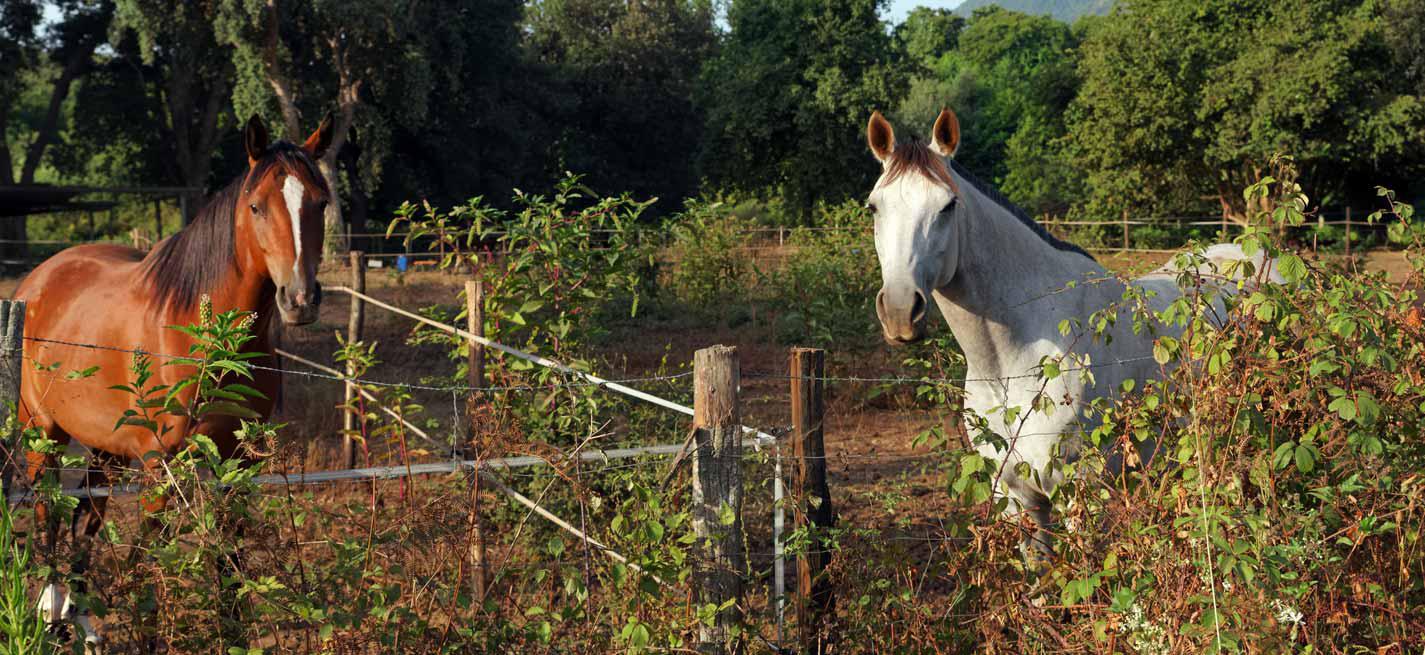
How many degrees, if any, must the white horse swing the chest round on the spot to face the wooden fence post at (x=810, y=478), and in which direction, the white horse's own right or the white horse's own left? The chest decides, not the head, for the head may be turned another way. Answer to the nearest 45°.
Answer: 0° — it already faces it

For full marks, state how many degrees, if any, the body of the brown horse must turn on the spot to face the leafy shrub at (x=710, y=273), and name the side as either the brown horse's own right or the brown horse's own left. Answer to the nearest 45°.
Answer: approximately 90° to the brown horse's own left

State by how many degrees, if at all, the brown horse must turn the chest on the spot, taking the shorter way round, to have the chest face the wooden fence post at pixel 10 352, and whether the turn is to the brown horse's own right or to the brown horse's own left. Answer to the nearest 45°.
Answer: approximately 90° to the brown horse's own right

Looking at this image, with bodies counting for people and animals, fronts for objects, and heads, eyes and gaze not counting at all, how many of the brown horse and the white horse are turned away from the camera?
0

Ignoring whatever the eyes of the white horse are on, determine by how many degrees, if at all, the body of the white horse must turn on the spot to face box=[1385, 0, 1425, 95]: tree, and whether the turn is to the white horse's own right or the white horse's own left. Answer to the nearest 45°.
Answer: approximately 135° to the white horse's own right

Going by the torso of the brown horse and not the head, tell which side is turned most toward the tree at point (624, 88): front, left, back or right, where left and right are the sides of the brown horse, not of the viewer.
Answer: left

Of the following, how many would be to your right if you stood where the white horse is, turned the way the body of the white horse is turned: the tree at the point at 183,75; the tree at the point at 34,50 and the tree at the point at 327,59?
3

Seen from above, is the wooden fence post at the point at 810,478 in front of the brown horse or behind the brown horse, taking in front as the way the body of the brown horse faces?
in front

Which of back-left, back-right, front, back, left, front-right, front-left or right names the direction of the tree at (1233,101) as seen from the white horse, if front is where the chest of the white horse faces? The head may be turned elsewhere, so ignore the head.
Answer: back-right

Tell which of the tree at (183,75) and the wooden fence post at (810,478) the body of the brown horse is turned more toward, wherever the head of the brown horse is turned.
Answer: the wooden fence post

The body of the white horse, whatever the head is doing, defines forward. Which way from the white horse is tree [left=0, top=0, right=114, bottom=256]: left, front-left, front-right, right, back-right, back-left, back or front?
right

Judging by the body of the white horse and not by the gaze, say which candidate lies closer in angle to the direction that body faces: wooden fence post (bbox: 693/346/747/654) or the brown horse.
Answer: the wooden fence post

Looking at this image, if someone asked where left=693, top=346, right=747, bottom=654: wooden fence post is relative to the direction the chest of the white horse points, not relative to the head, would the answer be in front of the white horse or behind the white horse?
in front

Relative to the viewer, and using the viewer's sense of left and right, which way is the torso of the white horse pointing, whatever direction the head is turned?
facing the viewer and to the left of the viewer

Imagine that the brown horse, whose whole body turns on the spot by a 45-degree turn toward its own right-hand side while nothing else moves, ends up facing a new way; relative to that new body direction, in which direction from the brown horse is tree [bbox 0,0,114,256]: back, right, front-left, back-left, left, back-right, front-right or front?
back

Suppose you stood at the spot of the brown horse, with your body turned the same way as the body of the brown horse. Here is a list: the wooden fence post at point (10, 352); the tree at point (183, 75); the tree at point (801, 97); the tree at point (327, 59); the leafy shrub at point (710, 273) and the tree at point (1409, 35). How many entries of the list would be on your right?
1

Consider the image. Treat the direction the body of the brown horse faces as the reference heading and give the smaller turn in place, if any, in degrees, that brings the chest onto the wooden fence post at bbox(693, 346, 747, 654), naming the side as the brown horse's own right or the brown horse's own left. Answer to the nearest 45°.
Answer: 0° — it already faces it

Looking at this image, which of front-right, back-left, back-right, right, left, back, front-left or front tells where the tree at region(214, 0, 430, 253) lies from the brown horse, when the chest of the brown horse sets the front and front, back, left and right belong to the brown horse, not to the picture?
back-left

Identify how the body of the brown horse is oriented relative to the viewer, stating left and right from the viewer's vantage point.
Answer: facing the viewer and to the right of the viewer

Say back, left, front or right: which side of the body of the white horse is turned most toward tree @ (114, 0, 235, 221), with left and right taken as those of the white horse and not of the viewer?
right
